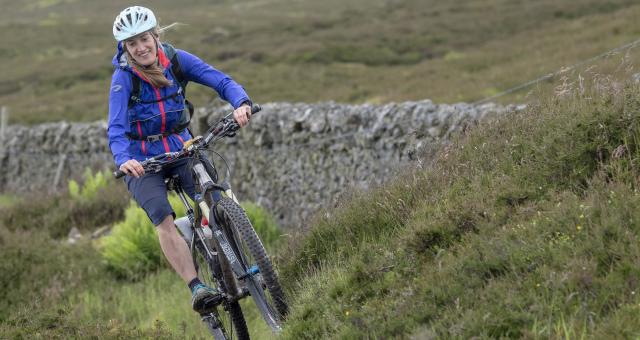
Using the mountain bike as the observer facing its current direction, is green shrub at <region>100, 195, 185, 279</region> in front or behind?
behind

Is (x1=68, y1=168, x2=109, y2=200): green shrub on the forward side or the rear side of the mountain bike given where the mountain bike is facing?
on the rear side

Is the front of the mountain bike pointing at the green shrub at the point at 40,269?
no

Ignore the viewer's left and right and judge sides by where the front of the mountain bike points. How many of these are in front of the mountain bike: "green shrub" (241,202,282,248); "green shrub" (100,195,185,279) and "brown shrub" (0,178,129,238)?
0

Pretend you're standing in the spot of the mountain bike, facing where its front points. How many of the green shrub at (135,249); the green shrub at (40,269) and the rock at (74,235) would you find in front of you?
0

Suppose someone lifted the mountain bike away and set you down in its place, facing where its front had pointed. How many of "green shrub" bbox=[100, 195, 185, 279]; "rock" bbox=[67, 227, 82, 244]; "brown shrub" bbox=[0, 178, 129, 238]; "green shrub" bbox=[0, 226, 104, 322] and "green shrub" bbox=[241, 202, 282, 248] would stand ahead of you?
0

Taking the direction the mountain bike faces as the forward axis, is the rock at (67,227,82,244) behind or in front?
behind

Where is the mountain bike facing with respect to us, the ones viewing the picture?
facing the viewer and to the right of the viewer

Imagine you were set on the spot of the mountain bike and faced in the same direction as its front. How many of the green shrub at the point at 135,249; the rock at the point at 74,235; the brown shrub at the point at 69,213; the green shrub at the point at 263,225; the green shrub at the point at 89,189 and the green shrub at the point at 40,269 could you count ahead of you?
0

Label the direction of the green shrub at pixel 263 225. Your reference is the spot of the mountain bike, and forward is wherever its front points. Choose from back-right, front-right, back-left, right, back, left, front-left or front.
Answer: back-left
